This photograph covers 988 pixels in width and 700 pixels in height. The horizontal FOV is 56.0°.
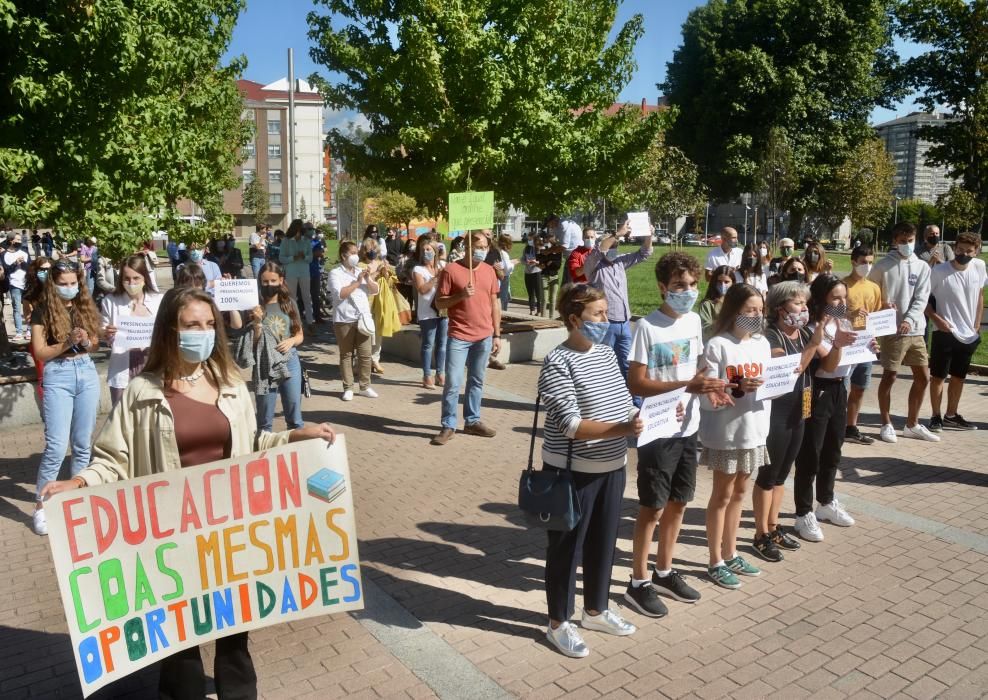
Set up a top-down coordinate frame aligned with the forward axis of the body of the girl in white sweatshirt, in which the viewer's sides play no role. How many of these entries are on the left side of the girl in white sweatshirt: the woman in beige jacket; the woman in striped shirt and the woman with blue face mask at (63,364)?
0

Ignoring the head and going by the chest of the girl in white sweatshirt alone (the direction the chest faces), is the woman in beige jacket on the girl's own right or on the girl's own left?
on the girl's own right

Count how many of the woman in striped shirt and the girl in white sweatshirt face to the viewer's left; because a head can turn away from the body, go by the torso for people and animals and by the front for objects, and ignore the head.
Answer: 0

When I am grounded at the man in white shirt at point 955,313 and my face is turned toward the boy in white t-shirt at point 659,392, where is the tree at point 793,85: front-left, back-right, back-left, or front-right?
back-right

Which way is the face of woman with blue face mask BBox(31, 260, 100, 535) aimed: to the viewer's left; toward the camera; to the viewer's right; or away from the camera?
toward the camera

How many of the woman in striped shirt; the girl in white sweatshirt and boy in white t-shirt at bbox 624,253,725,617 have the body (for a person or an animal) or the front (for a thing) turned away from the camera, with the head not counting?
0

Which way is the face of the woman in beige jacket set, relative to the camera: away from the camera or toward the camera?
toward the camera

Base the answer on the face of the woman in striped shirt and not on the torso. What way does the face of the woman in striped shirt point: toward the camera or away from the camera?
toward the camera

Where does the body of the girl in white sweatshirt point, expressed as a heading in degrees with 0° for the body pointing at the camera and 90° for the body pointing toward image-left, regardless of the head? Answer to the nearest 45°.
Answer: approximately 315°

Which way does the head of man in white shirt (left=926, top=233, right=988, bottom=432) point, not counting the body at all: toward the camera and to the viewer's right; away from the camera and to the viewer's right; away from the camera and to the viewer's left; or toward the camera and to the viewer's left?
toward the camera and to the viewer's left

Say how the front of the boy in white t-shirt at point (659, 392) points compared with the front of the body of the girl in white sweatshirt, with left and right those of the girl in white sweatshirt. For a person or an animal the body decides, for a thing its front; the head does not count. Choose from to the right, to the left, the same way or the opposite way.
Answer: the same way

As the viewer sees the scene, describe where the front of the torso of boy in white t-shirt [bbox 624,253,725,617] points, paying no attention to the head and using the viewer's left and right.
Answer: facing the viewer and to the right of the viewer

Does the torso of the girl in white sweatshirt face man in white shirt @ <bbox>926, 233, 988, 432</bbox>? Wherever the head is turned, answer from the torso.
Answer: no

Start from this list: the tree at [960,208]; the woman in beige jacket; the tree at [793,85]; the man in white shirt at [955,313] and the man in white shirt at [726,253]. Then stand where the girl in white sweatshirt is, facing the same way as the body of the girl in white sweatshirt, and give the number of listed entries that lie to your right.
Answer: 1

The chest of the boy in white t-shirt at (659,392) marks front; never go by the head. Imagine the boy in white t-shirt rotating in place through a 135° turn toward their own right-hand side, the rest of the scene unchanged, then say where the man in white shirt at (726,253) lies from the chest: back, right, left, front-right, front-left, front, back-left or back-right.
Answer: right
